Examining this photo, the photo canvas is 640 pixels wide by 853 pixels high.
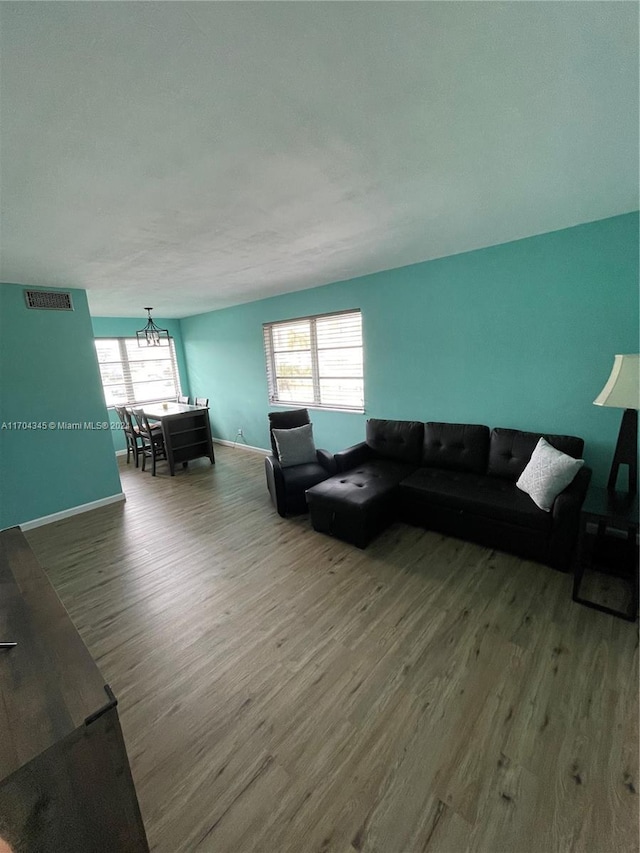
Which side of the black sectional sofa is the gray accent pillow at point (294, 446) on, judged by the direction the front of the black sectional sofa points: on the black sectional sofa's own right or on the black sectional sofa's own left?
on the black sectional sofa's own right

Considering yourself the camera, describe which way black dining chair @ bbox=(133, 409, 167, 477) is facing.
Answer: facing away from the viewer and to the right of the viewer

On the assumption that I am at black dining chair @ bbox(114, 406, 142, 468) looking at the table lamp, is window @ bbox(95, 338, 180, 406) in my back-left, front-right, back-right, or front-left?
back-left

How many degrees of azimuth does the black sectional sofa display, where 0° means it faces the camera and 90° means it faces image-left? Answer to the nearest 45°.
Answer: approximately 45°

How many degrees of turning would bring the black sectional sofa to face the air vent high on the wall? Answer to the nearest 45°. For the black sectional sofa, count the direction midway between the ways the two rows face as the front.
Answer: approximately 45° to its right

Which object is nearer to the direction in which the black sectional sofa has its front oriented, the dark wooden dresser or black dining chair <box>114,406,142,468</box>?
the dark wooden dresser

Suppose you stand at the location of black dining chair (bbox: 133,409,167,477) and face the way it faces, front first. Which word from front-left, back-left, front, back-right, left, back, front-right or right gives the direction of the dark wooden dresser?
back-right

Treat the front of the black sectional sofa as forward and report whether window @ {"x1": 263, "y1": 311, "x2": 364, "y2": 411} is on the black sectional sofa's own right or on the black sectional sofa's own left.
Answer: on the black sectional sofa's own right
